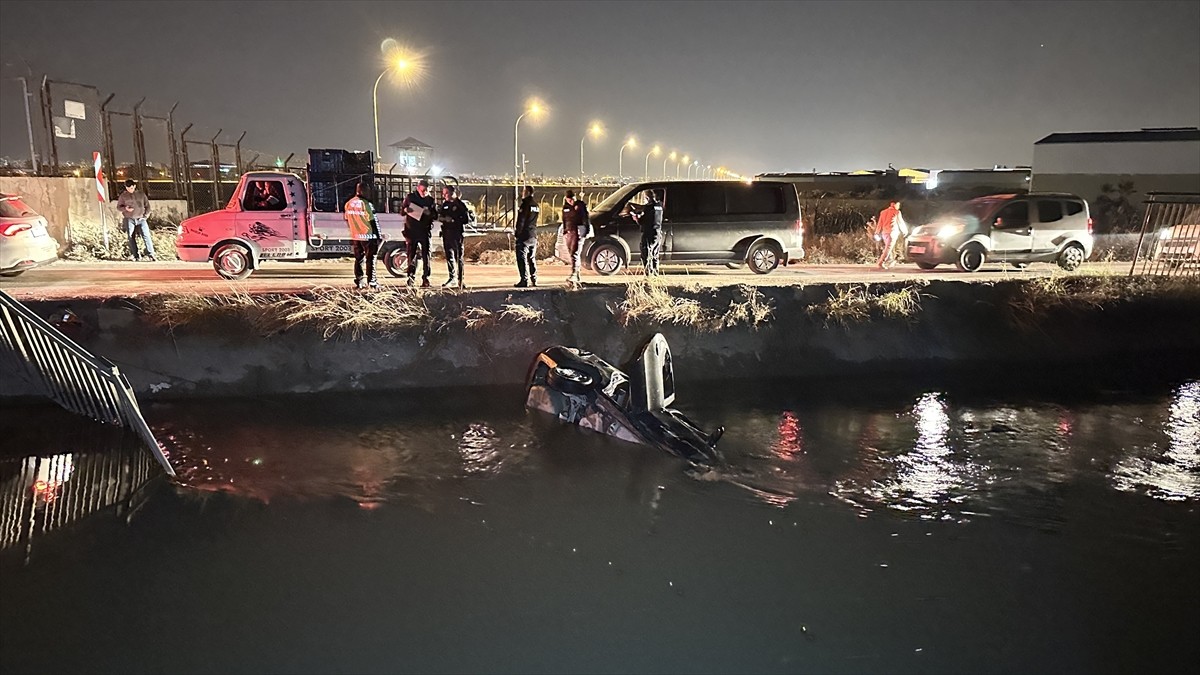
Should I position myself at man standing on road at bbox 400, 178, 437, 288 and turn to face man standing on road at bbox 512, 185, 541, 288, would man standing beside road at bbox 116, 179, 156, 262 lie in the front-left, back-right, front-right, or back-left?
back-left

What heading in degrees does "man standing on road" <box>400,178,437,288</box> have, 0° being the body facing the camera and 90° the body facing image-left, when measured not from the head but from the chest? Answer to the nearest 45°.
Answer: approximately 0°

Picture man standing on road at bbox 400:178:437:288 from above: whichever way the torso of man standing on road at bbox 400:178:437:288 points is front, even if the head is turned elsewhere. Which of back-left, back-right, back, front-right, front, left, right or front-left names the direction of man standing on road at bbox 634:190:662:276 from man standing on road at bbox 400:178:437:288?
left

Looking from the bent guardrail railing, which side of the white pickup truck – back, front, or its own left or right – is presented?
left

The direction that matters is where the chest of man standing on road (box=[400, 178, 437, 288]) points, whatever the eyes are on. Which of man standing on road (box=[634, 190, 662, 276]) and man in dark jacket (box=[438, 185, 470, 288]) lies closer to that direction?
the man in dark jacket

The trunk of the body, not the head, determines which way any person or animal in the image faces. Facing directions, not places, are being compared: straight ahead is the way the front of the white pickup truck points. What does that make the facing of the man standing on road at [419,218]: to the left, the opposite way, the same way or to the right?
to the left

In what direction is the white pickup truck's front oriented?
to the viewer's left

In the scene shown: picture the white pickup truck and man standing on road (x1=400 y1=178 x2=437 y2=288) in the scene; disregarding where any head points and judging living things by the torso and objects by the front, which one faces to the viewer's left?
the white pickup truck

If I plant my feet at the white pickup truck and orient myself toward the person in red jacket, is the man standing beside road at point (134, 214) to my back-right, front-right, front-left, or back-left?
back-left

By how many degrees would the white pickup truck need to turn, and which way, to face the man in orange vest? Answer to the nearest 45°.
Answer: approximately 135° to its left

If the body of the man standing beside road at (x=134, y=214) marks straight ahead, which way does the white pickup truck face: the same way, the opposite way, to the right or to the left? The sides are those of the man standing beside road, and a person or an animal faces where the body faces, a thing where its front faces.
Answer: to the right
